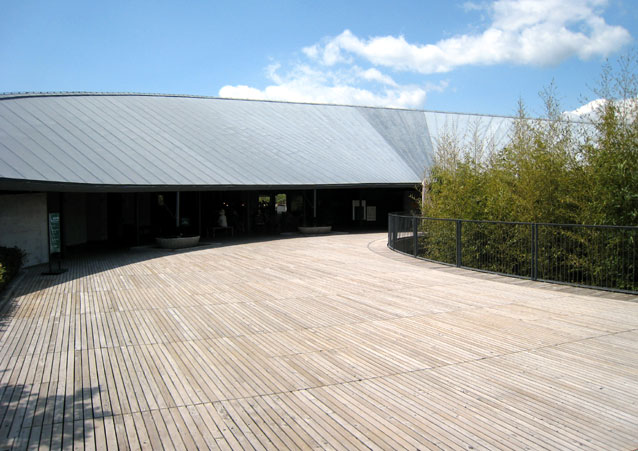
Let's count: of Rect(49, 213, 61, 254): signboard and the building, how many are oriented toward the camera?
2

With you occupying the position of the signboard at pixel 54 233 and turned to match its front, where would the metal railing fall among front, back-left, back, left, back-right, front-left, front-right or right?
front-left

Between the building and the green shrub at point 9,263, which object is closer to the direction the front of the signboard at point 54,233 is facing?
the green shrub

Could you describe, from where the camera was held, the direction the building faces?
facing the viewer

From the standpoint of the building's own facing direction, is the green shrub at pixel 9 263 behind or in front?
in front

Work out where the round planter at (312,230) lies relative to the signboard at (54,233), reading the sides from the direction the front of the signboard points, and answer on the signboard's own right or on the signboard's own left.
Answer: on the signboard's own left

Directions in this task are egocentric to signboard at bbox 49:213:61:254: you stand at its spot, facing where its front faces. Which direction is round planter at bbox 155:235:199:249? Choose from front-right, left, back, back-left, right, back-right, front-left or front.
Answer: back-left

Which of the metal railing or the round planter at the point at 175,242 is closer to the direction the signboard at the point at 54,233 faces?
the metal railing
